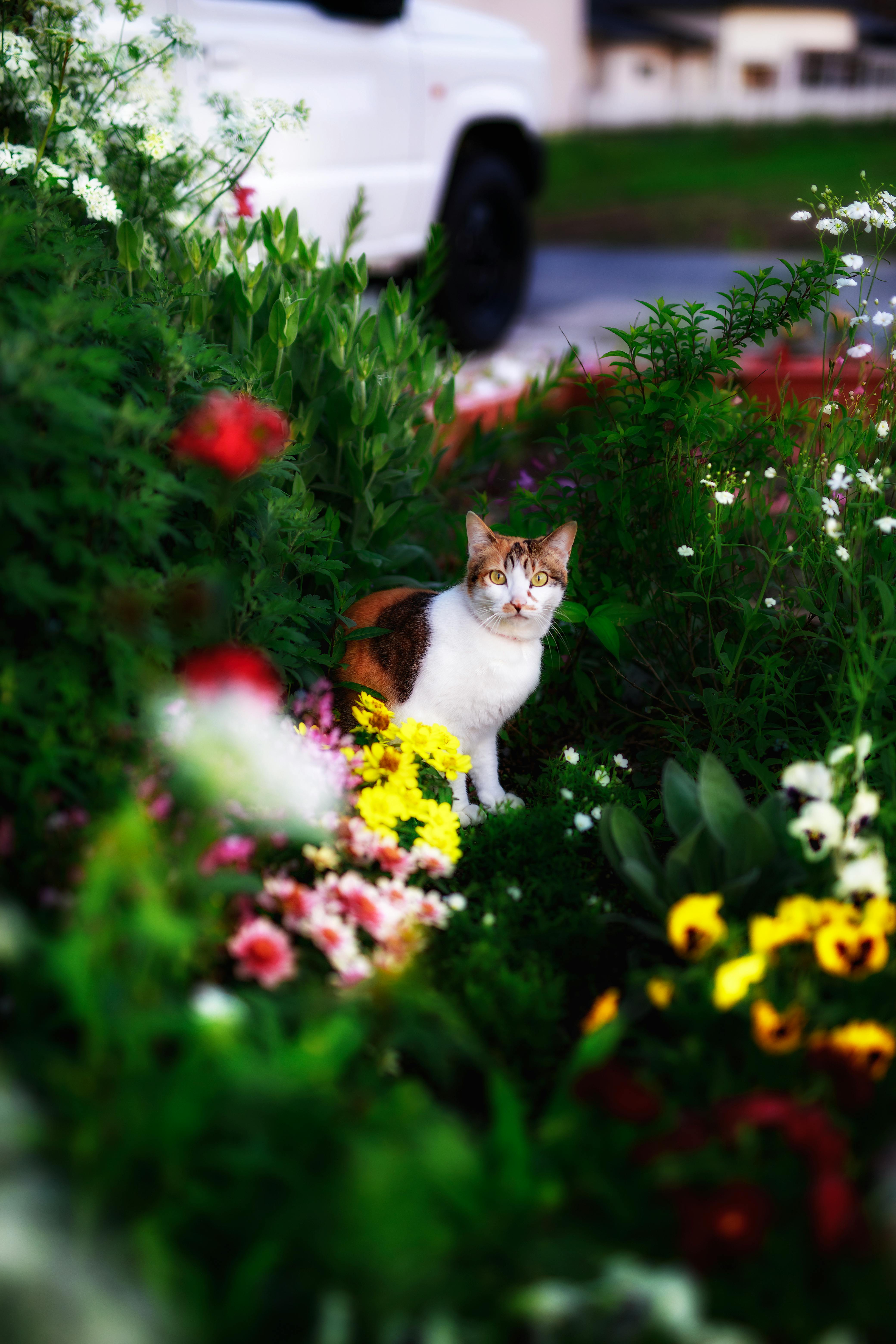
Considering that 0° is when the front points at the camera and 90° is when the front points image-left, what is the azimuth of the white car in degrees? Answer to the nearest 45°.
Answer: approximately 225°

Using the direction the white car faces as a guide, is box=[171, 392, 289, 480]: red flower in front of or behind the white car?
behind

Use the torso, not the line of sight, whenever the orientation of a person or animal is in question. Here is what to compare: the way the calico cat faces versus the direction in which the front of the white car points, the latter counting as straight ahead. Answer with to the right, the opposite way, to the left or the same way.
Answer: to the right

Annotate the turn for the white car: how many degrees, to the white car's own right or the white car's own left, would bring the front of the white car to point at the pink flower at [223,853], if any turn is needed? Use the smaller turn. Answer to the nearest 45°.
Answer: approximately 135° to the white car's own right

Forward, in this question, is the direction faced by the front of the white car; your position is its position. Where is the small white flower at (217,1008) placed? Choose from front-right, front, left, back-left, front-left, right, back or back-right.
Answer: back-right

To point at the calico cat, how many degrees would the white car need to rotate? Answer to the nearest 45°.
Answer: approximately 135° to its right

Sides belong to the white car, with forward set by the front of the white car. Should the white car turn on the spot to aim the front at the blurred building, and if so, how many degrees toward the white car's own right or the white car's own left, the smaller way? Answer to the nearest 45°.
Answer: approximately 45° to the white car's own left

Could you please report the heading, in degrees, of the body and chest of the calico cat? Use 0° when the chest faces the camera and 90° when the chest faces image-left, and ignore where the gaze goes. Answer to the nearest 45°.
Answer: approximately 315°

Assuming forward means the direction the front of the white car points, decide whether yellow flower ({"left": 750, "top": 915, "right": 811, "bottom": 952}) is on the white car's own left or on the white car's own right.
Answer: on the white car's own right

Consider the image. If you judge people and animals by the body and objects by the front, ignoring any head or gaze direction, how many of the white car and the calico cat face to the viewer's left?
0

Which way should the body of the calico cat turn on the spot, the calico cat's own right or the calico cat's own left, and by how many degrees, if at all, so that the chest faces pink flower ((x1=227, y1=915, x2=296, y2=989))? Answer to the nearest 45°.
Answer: approximately 45° to the calico cat's own right
